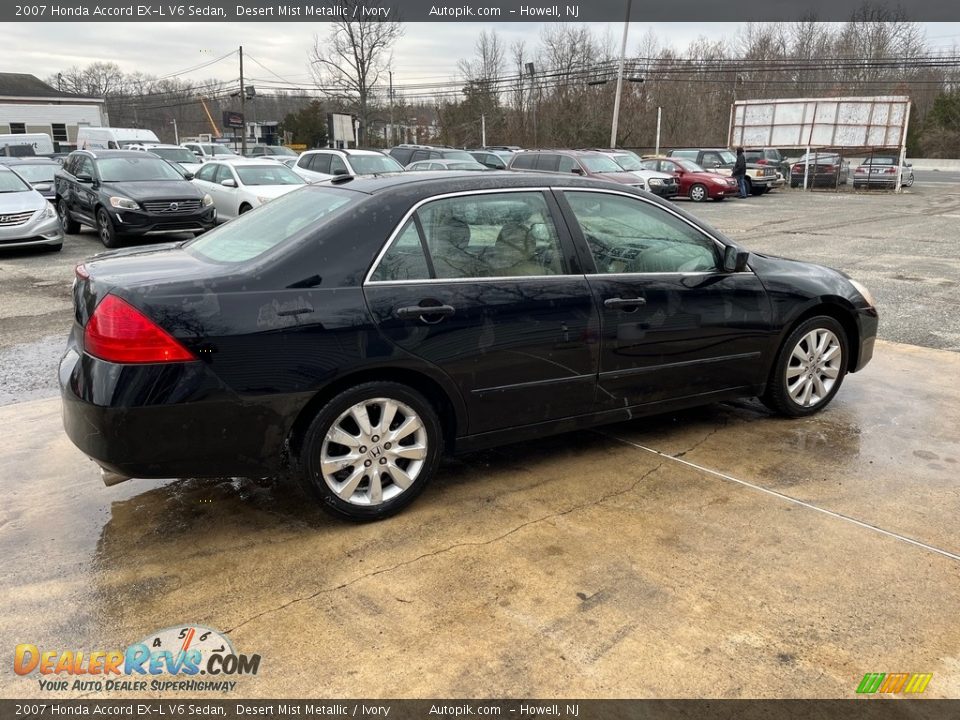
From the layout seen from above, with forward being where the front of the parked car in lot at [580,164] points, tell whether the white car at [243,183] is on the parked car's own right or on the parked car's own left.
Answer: on the parked car's own right

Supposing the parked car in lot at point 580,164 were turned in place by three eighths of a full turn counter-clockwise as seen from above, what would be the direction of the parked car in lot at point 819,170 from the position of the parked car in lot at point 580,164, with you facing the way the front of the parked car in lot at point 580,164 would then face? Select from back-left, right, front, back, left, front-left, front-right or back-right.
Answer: front-right

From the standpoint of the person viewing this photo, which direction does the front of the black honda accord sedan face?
facing away from the viewer and to the right of the viewer

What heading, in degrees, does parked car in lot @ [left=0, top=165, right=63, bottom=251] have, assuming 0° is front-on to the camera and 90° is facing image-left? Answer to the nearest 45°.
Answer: approximately 315°

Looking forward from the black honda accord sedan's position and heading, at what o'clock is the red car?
The red car is roughly at 11 o'clock from the black honda accord sedan.

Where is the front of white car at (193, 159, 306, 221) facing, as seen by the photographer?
facing the viewer and to the right of the viewer
